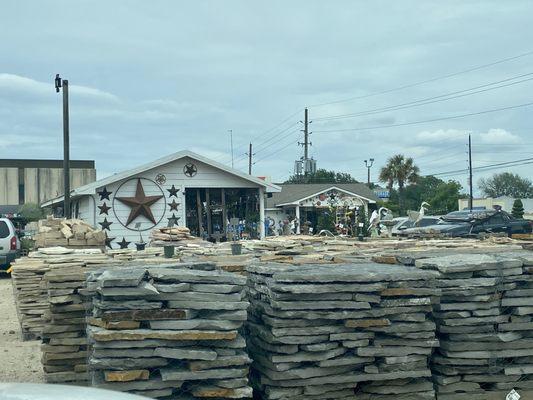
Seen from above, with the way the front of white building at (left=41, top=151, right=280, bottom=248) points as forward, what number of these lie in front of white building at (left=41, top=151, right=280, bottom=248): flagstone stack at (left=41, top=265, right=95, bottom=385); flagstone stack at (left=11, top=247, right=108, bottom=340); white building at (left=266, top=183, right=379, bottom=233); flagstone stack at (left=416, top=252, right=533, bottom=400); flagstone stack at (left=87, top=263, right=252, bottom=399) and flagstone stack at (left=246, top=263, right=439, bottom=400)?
5

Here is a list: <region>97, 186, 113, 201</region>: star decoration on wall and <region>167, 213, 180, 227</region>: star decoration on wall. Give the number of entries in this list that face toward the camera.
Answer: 2

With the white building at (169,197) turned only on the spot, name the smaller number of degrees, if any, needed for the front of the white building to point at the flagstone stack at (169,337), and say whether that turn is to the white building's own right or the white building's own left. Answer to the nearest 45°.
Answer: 0° — it already faces it

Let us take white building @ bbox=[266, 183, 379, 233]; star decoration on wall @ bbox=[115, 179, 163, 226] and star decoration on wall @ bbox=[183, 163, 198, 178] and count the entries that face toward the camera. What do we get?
3

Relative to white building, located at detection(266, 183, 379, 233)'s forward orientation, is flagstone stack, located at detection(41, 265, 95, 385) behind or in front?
in front

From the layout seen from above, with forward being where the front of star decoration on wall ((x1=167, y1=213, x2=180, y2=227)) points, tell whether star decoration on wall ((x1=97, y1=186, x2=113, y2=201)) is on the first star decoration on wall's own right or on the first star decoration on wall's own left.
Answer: on the first star decoration on wall's own right

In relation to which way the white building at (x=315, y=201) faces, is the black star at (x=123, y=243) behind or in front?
in front

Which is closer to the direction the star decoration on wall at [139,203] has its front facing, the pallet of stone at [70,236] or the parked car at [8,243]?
the pallet of stone

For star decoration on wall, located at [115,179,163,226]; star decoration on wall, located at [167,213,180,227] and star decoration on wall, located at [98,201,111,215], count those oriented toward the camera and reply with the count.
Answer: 3

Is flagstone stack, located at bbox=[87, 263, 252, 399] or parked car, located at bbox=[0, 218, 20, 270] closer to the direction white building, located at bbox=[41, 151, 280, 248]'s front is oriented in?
the flagstone stack

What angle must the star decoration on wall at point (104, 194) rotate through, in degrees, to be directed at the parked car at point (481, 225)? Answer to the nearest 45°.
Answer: approximately 90° to its left
